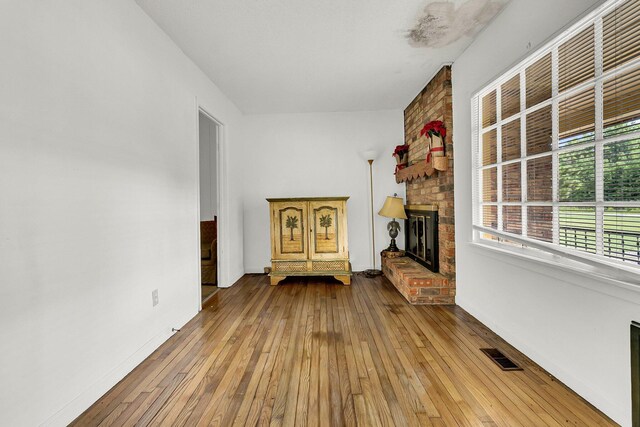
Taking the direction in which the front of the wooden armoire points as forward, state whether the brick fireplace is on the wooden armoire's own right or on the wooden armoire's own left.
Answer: on the wooden armoire's own left

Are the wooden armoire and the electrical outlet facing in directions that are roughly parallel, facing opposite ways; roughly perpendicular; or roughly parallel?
roughly perpendicular

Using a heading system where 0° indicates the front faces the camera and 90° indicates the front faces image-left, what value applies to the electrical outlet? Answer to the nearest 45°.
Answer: approximately 315°

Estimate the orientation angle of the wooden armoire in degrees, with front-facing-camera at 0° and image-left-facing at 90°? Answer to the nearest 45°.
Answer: approximately 0°

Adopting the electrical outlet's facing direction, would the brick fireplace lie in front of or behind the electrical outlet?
in front

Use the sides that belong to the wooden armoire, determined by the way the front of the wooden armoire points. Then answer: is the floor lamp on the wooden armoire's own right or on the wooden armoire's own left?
on the wooden armoire's own left

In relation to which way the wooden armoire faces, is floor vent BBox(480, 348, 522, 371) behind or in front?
in front

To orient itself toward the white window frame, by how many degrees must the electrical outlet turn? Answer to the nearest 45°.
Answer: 0° — it already faces it

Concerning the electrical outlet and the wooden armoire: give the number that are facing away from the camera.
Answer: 0

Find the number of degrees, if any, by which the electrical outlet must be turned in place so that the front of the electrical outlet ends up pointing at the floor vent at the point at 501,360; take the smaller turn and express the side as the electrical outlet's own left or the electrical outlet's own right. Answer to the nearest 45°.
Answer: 0° — it already faces it

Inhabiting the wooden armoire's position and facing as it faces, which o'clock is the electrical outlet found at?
The electrical outlet is roughly at 1 o'clock from the wooden armoire.
